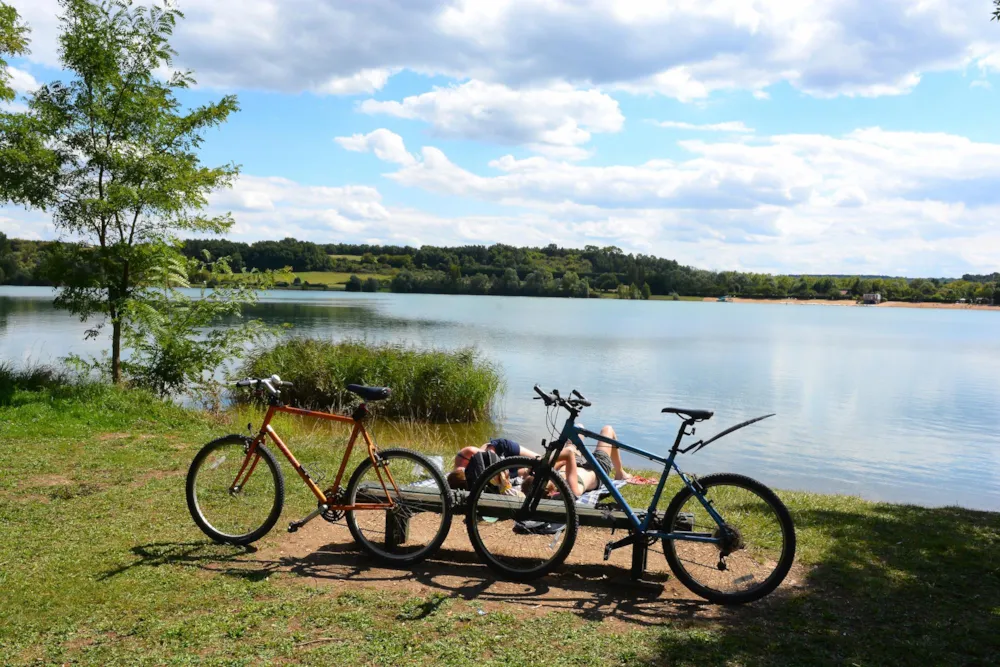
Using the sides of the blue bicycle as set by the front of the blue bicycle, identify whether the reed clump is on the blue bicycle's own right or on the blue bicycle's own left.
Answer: on the blue bicycle's own right

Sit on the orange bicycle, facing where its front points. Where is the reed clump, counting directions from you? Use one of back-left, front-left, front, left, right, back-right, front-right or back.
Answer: right

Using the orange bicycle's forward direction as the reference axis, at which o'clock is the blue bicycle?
The blue bicycle is roughly at 7 o'clock from the orange bicycle.

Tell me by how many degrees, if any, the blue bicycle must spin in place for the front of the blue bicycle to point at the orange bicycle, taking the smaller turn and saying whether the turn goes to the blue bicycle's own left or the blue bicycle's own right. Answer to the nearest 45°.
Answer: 0° — it already faces it

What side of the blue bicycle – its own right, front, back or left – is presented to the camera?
left

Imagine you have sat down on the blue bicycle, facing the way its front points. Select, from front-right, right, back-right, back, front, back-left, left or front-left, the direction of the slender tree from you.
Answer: front-right

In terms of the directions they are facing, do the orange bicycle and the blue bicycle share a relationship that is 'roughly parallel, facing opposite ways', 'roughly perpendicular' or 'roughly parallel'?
roughly parallel

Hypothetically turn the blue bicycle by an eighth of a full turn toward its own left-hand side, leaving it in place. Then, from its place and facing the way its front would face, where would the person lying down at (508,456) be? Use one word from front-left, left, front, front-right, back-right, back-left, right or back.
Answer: right

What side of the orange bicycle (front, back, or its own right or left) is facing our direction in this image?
left
